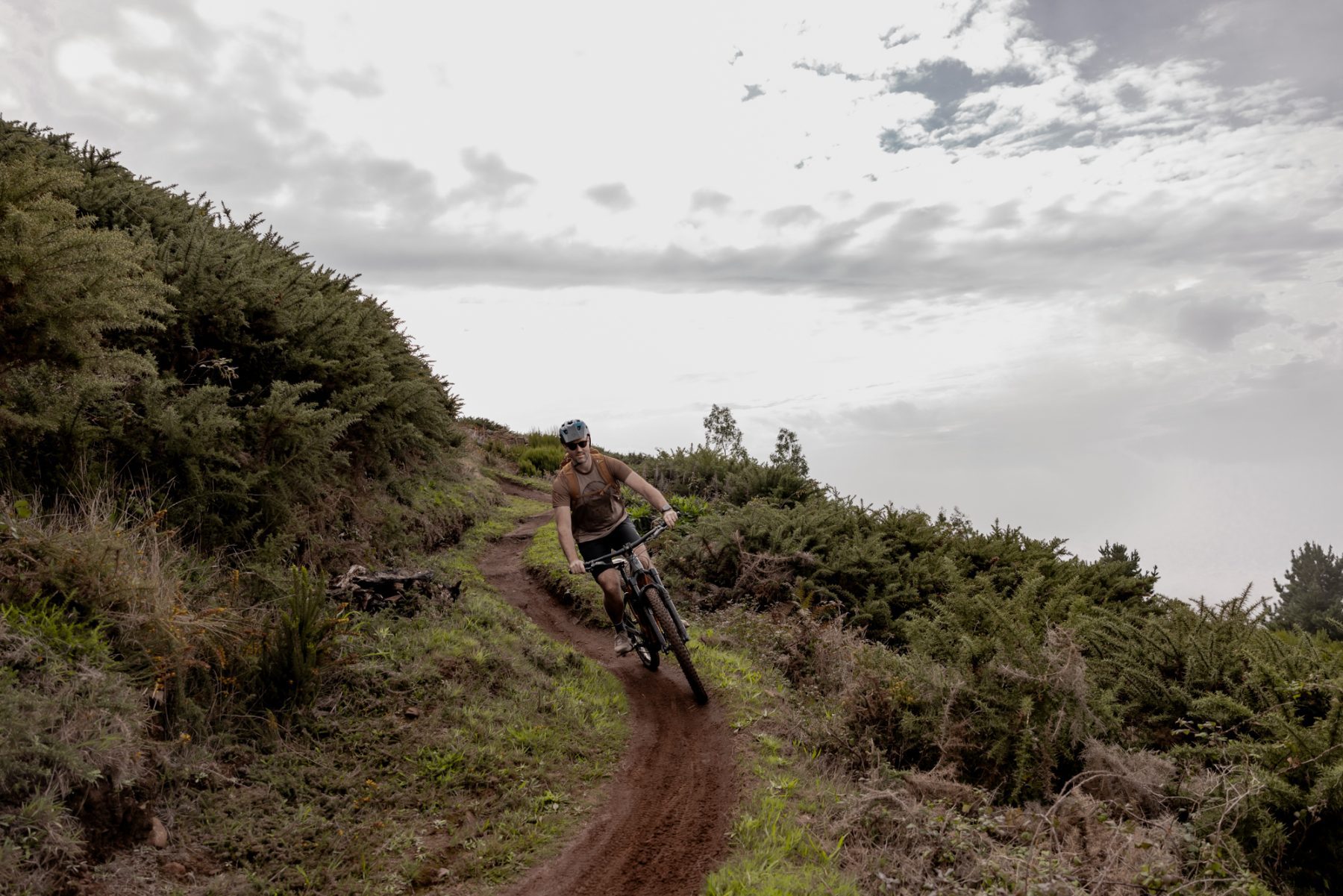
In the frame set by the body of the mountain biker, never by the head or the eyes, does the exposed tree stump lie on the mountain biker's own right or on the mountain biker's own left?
on the mountain biker's own right

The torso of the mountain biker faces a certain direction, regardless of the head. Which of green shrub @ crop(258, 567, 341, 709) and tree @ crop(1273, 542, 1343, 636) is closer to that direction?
the green shrub

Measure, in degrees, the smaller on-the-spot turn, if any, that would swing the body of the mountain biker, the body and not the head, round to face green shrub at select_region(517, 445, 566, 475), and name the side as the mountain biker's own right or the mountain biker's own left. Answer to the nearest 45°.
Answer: approximately 180°

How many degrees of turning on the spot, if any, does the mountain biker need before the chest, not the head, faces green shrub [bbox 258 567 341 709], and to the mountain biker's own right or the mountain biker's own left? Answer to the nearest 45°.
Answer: approximately 45° to the mountain biker's own right

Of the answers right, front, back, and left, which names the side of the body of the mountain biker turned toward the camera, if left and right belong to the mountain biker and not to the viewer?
front
